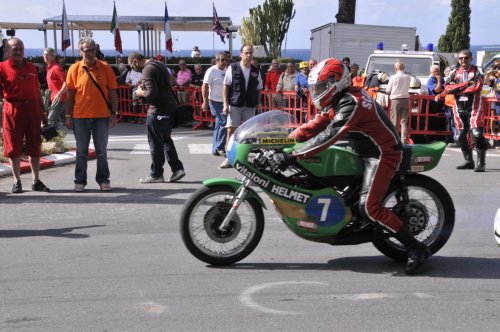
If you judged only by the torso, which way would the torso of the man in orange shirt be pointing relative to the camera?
toward the camera

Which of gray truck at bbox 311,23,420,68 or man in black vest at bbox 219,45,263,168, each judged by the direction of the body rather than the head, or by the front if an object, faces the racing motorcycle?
the man in black vest

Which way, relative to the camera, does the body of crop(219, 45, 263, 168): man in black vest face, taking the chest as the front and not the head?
toward the camera

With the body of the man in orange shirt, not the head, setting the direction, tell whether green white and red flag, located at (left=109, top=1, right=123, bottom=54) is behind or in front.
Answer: behind

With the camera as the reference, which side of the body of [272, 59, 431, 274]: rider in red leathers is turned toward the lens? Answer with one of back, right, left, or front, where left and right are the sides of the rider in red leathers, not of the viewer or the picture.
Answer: left

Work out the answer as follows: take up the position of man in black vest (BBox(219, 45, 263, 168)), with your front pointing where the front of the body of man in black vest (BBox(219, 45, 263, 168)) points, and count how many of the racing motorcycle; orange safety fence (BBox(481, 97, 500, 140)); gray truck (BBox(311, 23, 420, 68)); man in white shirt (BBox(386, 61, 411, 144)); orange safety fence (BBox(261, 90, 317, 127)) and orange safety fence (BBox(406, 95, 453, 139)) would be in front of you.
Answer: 1

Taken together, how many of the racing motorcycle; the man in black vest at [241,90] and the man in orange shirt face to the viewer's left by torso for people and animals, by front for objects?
1

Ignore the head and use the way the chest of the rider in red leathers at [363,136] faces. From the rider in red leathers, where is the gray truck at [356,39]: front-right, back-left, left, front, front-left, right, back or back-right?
right

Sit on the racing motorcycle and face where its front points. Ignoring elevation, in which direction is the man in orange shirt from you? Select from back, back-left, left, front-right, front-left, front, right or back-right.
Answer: front-right
